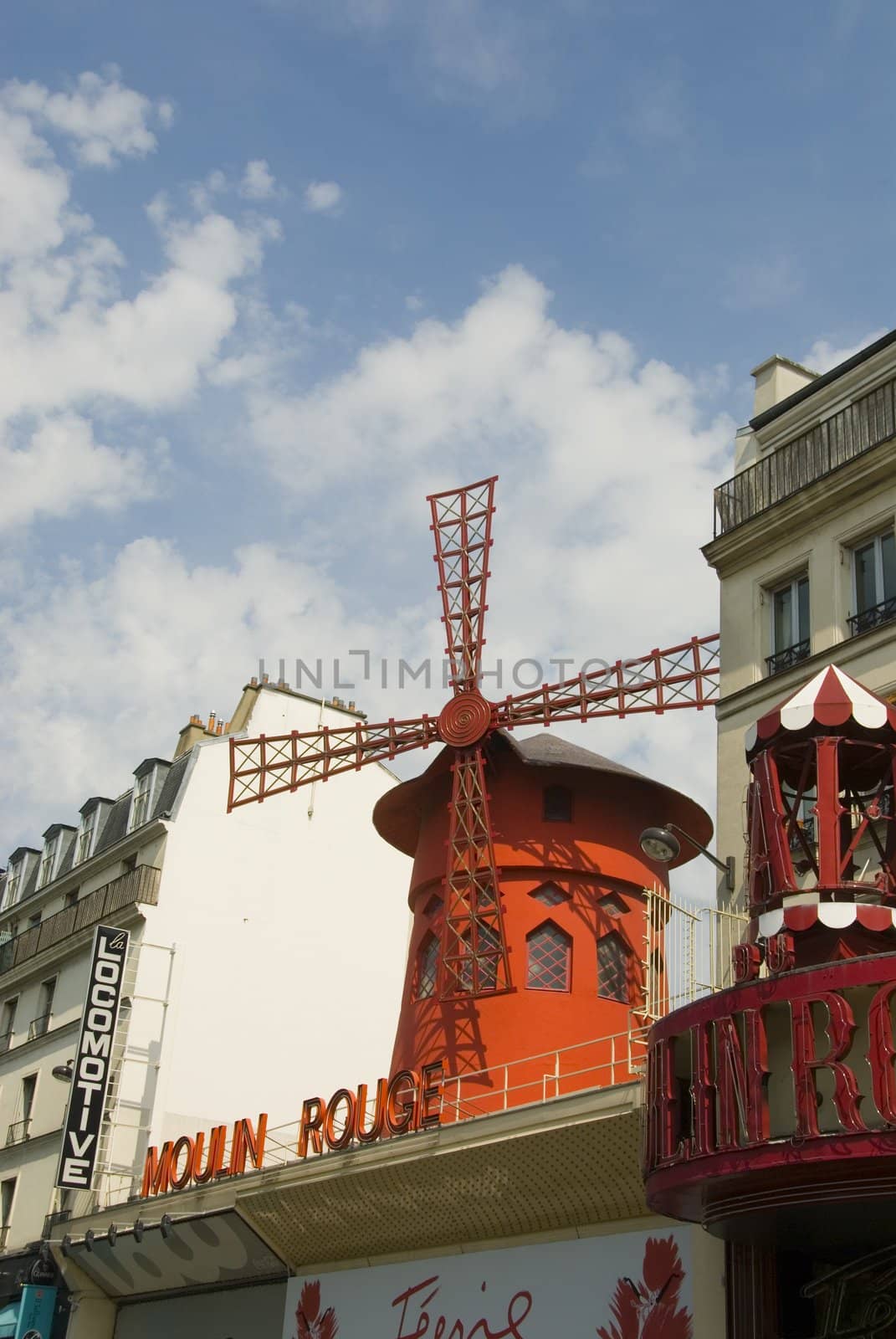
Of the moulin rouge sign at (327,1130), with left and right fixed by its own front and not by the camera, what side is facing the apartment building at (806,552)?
left

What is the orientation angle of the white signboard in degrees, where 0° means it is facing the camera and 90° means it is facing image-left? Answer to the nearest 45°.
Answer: approximately 45°

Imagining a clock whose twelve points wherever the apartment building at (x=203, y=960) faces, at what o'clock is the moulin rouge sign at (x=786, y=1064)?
The moulin rouge sign is roughly at 10 o'clock from the apartment building.

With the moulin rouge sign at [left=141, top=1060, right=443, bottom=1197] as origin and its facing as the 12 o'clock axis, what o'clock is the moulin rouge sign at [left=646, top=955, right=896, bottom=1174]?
the moulin rouge sign at [left=646, top=955, right=896, bottom=1174] is roughly at 10 o'clock from the moulin rouge sign at [left=141, top=1060, right=443, bottom=1197].

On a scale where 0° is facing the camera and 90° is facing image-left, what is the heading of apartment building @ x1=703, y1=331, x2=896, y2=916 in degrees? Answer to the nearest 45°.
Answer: approximately 45°

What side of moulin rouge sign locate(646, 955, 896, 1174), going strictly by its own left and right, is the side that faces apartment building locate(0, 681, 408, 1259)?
right

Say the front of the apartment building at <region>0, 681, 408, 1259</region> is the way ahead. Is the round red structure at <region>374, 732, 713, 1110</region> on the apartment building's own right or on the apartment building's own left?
on the apartment building's own left

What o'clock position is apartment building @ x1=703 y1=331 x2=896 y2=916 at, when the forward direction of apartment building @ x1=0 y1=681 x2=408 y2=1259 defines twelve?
apartment building @ x1=703 y1=331 x2=896 y2=916 is roughly at 10 o'clock from apartment building @ x1=0 y1=681 x2=408 y2=1259.

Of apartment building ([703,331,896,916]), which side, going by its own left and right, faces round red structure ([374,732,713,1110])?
right
